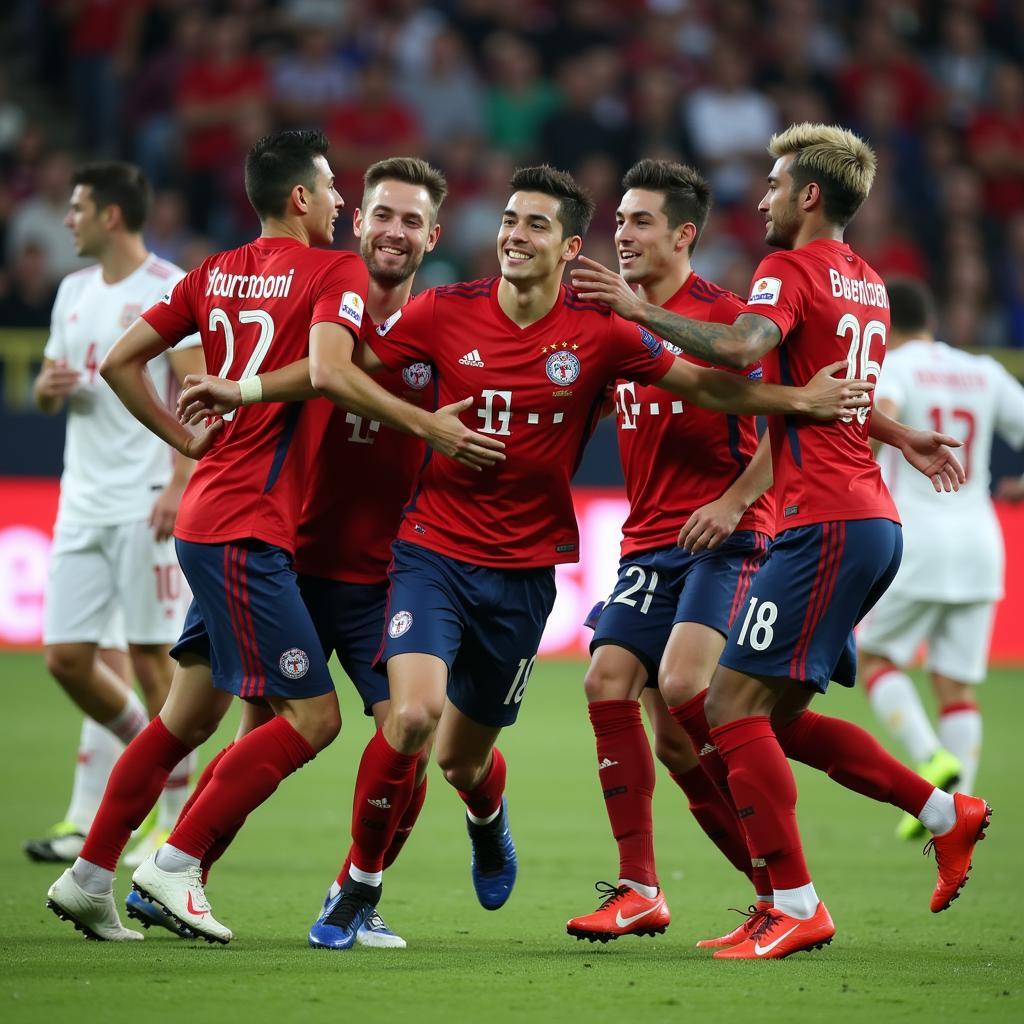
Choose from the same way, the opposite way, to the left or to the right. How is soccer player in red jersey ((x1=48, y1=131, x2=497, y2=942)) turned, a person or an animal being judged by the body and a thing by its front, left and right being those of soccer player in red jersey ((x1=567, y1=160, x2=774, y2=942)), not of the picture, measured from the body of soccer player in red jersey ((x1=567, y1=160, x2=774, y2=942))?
the opposite way

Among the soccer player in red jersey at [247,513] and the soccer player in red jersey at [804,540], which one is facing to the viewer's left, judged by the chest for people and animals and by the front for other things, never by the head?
the soccer player in red jersey at [804,540]

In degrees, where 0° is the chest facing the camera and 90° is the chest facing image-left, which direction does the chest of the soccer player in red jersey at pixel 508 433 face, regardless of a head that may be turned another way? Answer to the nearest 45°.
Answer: approximately 0°

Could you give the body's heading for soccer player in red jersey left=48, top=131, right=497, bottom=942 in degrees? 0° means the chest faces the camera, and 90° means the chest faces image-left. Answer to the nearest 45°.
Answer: approximately 225°

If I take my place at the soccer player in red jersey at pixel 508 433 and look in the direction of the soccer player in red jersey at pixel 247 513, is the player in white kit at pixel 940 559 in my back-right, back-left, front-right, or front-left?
back-right

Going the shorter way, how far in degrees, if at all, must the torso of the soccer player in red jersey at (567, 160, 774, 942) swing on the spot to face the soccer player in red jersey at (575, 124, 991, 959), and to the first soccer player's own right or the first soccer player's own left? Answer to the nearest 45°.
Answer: approximately 90° to the first soccer player's own left

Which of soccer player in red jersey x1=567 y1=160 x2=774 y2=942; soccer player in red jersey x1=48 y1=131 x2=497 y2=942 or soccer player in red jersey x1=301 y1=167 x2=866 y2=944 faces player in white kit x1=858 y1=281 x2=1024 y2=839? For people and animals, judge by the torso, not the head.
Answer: soccer player in red jersey x1=48 y1=131 x2=497 y2=942

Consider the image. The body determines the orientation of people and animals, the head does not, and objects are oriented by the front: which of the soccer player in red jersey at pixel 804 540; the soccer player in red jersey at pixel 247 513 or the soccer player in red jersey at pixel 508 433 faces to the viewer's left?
the soccer player in red jersey at pixel 804 540
